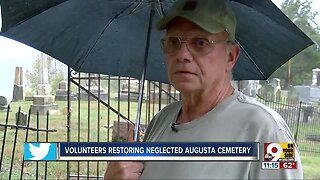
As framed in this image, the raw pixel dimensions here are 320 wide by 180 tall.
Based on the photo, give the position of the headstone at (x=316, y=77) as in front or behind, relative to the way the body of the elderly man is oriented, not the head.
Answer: behind

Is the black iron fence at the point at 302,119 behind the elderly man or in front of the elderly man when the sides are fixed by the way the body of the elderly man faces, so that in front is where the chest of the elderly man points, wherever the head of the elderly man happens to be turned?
behind

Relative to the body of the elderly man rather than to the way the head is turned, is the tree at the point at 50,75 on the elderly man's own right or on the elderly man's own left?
on the elderly man's own right

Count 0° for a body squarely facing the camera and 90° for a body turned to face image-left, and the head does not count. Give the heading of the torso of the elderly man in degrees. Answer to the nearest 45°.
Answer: approximately 45°
